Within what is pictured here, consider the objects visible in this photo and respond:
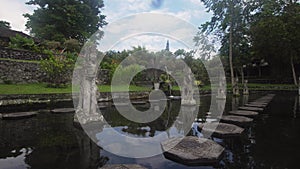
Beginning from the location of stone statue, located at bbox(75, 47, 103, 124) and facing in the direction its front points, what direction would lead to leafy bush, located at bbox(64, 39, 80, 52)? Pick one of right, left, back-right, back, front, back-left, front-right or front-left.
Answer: back-left

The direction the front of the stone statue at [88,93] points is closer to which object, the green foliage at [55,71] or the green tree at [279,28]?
the green tree

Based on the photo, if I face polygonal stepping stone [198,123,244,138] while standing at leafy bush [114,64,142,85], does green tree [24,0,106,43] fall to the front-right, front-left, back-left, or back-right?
back-right

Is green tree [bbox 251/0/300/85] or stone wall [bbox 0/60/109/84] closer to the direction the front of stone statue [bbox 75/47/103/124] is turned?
the green tree

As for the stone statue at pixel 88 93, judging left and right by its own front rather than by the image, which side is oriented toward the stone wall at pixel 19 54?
back

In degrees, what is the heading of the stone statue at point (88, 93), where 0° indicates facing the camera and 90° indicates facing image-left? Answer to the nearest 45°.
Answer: approximately 315°

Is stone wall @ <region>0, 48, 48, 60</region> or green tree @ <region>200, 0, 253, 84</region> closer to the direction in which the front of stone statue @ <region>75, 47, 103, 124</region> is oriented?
the green tree

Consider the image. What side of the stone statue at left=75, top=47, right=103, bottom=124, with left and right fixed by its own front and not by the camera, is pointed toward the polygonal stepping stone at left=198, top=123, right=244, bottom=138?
front

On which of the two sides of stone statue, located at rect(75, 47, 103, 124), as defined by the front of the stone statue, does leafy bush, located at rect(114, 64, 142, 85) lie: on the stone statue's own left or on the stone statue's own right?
on the stone statue's own left

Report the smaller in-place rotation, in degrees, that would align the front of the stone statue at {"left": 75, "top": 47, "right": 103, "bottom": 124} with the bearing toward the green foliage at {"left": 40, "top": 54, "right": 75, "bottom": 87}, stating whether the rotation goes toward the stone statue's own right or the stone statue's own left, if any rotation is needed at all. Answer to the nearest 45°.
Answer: approximately 135° to the stone statue's own left

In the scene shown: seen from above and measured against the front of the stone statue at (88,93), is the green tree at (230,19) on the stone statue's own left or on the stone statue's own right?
on the stone statue's own left

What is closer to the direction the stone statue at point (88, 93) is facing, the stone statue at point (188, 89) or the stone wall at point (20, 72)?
the stone statue

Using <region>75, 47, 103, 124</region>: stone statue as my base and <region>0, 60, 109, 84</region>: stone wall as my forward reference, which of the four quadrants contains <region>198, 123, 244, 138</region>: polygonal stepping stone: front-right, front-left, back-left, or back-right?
back-right
